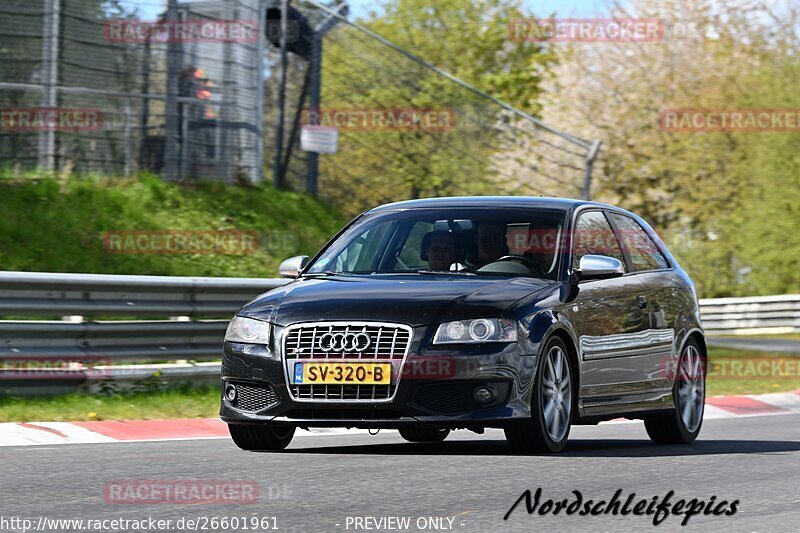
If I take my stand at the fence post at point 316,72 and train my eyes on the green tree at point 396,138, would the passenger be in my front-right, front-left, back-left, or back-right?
back-right

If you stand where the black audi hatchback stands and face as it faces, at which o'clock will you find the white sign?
The white sign is roughly at 4 o'clock from the black audi hatchback.

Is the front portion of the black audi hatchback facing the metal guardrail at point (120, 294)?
no

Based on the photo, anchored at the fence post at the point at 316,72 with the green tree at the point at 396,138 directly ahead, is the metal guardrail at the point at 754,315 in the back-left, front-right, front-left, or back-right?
front-right

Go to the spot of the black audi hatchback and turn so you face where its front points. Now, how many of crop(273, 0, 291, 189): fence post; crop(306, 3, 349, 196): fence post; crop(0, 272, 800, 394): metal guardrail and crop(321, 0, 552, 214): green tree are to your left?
0

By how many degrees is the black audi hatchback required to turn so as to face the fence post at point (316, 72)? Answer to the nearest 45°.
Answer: approximately 135° to its right

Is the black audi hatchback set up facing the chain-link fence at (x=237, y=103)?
no

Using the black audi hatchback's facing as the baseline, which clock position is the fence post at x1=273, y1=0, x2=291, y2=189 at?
The fence post is roughly at 4 o'clock from the black audi hatchback.

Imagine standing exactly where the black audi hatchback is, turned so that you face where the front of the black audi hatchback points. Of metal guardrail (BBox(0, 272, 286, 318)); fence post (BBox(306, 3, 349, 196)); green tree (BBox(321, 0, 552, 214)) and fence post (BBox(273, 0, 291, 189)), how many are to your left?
0

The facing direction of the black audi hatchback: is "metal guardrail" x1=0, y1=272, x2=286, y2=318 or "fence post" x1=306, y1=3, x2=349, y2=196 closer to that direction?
the metal guardrail

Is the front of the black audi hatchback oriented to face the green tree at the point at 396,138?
no

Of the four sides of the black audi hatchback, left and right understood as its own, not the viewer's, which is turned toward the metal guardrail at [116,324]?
right

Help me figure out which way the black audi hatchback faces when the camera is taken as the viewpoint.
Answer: facing the viewer and to the left of the viewer

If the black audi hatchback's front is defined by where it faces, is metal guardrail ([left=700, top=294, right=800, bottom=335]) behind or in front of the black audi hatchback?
behind
